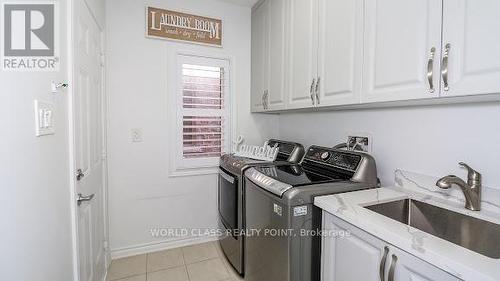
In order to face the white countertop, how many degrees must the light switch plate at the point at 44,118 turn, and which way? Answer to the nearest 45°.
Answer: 0° — it already faces it

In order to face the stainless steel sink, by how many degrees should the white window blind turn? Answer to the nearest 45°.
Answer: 0° — it already faces it

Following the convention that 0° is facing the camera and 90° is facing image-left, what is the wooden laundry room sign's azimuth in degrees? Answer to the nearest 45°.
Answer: approximately 315°

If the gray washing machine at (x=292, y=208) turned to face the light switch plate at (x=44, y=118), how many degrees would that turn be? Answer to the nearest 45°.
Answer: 0° — it already faces it

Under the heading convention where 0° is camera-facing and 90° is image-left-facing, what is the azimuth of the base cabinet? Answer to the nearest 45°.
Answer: approximately 45°
